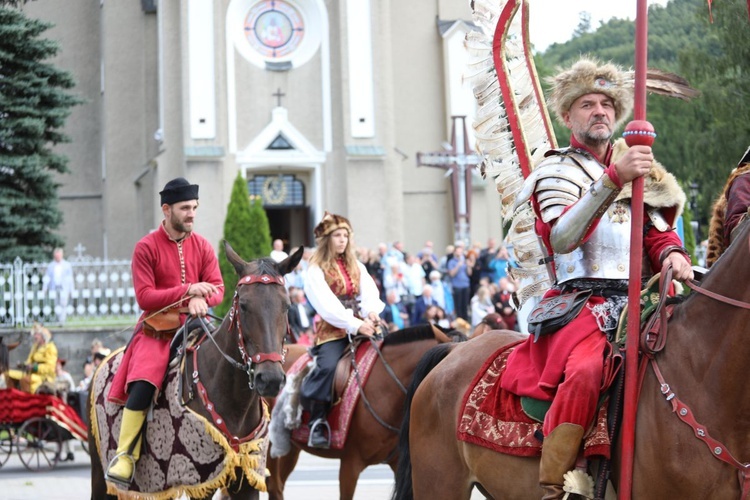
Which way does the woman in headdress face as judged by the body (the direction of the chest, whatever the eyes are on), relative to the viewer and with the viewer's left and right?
facing the viewer and to the right of the viewer

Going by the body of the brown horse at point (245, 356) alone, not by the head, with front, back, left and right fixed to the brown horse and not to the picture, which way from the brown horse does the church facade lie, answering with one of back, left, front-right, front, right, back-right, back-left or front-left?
back-left

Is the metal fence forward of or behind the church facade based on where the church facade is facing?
forward

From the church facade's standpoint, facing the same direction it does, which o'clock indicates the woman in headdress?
The woman in headdress is roughly at 12 o'clock from the church facade.

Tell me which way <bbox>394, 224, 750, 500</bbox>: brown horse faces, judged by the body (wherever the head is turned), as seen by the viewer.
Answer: to the viewer's right

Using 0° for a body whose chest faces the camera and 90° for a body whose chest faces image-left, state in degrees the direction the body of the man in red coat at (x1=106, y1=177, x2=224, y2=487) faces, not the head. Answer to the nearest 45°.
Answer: approximately 315°

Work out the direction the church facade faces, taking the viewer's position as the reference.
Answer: facing the viewer

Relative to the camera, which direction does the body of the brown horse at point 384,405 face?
to the viewer's right

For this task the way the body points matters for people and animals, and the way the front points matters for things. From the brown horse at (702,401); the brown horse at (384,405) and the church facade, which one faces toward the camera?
the church facade

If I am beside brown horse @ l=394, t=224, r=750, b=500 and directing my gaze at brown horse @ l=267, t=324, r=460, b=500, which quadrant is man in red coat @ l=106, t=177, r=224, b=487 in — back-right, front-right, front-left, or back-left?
front-left
